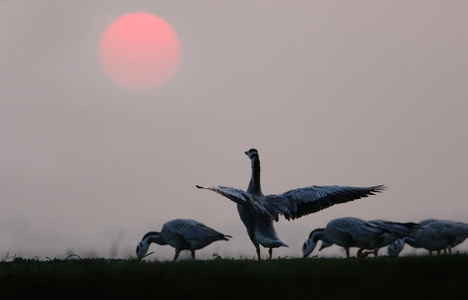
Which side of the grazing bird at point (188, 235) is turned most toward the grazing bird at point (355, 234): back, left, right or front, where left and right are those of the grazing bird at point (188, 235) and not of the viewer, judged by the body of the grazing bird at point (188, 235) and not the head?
back

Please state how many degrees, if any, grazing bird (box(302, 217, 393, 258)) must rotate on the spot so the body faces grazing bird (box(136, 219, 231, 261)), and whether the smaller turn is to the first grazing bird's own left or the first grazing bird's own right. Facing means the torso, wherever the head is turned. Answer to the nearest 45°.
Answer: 0° — it already faces it

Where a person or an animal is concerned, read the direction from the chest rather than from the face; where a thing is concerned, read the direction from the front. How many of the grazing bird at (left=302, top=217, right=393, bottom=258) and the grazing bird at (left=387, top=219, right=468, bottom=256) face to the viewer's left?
2

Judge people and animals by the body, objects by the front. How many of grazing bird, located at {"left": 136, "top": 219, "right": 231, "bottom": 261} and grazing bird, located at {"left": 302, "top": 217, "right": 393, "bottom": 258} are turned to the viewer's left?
2

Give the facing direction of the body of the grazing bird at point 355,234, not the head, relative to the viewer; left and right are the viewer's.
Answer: facing to the left of the viewer

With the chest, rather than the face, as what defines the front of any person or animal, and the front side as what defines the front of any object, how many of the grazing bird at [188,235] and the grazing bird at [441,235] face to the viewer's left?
2

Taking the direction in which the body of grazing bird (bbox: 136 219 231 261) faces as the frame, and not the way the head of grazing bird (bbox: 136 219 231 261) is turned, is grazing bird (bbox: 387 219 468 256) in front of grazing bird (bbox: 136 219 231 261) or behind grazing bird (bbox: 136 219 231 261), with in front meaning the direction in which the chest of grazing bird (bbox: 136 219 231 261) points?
behind

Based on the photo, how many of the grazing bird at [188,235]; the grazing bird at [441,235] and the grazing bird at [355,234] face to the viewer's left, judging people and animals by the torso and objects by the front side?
3

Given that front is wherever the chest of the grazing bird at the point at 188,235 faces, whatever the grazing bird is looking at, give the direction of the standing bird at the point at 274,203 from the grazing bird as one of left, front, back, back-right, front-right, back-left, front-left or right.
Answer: back

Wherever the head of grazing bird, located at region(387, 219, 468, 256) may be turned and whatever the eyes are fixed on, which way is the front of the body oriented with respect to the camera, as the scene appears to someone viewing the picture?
to the viewer's left

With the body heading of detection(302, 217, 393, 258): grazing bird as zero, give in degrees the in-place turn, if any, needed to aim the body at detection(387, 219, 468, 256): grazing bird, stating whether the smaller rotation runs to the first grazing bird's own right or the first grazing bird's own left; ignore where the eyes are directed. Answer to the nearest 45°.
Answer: approximately 135° to the first grazing bird's own right

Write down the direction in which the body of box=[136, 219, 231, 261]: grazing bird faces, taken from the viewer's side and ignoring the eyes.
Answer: to the viewer's left
